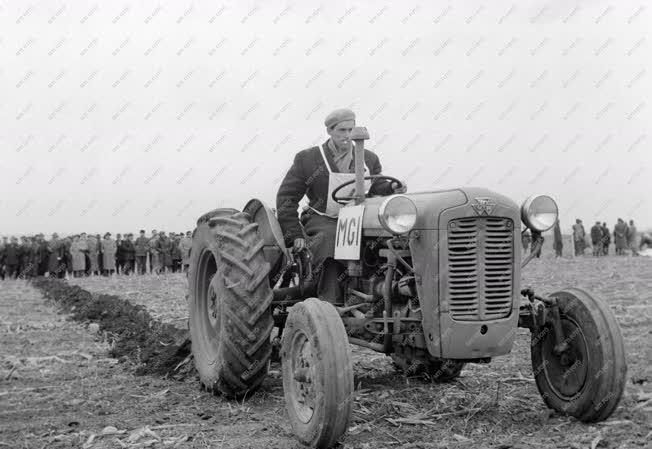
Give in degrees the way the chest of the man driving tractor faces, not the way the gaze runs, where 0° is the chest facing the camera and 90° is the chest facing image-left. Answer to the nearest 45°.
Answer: approximately 315°

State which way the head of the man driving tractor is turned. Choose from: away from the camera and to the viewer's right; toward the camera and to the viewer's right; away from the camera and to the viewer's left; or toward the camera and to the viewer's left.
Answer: toward the camera and to the viewer's right

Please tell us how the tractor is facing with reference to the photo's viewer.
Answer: facing the viewer and to the right of the viewer
